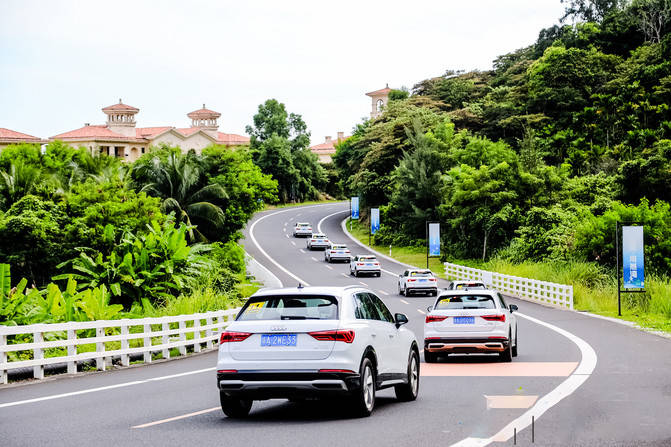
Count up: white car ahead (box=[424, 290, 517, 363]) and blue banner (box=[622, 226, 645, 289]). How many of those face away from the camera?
1

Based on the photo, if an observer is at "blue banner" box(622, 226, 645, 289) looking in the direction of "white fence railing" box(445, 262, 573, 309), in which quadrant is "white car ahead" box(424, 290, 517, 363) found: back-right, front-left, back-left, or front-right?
back-left

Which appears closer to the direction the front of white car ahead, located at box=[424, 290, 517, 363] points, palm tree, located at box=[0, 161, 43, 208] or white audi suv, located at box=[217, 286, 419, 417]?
the palm tree

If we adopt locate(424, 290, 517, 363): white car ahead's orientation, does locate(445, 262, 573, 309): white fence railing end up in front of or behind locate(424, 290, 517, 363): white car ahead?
in front

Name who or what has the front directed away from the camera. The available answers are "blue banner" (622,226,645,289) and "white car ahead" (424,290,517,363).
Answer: the white car ahead

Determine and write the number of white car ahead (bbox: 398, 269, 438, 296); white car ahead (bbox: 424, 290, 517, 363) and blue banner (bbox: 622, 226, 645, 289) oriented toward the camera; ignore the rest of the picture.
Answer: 1

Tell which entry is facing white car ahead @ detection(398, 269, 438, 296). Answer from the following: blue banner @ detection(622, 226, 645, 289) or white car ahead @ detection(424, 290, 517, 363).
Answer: white car ahead @ detection(424, 290, 517, 363)

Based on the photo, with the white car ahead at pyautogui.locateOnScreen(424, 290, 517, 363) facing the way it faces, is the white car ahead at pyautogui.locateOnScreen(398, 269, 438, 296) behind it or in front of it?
in front

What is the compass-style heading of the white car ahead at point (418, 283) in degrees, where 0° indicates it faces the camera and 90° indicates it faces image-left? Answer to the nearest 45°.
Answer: approximately 135°

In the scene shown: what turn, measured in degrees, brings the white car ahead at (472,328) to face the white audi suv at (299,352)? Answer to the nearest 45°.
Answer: approximately 180°

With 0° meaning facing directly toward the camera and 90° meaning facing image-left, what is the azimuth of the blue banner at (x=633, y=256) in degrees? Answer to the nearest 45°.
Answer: approximately 0°

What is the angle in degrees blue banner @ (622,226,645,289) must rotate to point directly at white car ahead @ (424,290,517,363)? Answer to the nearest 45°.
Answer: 0° — it already faces it

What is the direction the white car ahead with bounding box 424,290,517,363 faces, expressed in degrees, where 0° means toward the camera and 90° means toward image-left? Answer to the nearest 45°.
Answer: approximately 180°

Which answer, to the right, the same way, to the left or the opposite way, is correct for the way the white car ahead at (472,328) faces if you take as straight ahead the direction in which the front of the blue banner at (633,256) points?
the opposite way
